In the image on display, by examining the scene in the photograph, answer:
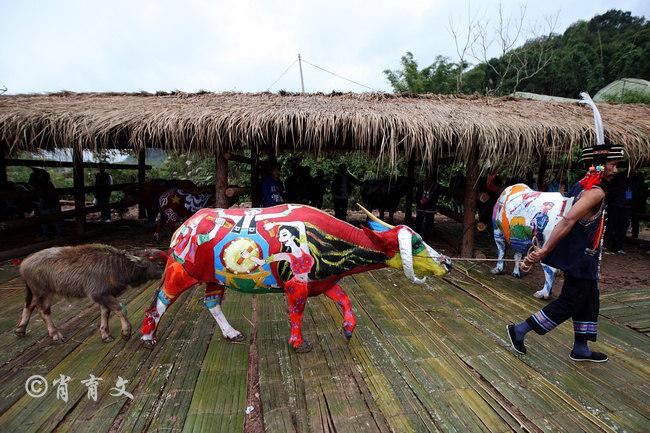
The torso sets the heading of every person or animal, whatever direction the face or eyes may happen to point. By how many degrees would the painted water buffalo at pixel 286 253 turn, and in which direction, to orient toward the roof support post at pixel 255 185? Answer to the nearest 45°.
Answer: approximately 90° to its left

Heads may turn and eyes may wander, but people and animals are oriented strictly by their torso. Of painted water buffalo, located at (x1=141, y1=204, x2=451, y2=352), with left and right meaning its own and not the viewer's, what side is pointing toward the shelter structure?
left

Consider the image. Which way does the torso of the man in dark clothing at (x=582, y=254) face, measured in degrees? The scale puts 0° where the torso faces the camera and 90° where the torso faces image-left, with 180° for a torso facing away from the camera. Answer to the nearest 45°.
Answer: approximately 270°

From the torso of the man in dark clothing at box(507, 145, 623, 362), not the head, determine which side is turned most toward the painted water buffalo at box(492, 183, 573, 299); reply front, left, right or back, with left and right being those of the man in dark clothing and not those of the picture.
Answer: left

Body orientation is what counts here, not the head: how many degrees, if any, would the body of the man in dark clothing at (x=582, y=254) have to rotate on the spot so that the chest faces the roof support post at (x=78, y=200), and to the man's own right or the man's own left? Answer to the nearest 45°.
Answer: approximately 180°

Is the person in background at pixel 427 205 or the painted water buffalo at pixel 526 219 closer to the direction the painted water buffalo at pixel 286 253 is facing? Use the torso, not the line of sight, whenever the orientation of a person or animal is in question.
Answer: the painted water buffalo

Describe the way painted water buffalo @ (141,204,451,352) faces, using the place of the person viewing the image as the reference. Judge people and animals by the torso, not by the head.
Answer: facing to the right of the viewer

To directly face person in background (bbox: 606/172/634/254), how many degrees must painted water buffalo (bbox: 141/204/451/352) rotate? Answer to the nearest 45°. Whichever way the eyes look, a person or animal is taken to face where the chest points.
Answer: approximately 45° to its left

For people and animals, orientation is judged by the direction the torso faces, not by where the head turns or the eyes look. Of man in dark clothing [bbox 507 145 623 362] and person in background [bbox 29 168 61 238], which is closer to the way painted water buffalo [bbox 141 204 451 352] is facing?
the man in dark clothing
